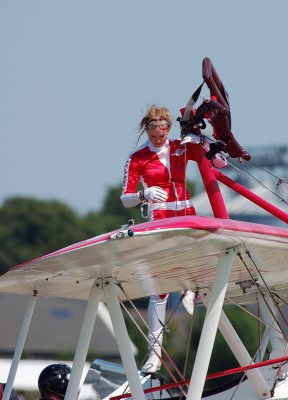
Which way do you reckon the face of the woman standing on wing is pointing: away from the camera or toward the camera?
toward the camera

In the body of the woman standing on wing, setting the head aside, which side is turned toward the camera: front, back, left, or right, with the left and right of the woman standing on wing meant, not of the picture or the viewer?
front
